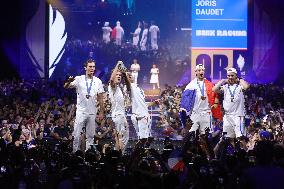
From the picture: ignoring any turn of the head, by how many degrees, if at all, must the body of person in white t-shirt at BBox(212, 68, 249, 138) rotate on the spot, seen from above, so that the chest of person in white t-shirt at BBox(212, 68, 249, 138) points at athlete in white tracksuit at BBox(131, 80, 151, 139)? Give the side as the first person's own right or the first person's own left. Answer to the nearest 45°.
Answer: approximately 90° to the first person's own right
